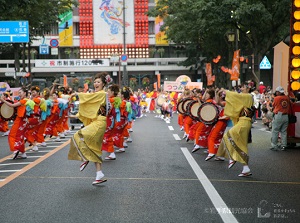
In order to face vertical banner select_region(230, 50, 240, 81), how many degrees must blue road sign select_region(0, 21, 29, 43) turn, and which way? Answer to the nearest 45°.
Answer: approximately 90° to its left

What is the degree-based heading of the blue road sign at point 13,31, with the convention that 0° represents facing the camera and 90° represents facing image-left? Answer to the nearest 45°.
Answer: approximately 0°

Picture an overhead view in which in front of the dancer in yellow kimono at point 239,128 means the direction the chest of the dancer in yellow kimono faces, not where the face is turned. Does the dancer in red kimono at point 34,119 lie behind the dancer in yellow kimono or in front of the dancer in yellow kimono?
in front

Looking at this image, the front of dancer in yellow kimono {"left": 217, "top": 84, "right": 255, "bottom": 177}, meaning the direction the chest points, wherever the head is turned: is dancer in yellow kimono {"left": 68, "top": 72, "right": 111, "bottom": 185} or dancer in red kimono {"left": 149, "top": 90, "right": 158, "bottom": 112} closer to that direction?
the dancer in yellow kimono

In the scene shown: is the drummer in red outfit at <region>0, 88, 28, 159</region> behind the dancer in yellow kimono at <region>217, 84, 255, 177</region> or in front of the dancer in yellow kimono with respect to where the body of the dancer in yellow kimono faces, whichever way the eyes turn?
in front

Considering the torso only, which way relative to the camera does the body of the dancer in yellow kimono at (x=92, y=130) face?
to the viewer's left

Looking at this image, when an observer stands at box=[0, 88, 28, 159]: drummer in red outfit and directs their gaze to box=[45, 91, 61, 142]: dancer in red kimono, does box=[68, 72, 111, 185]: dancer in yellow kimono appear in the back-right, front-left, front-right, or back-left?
back-right
